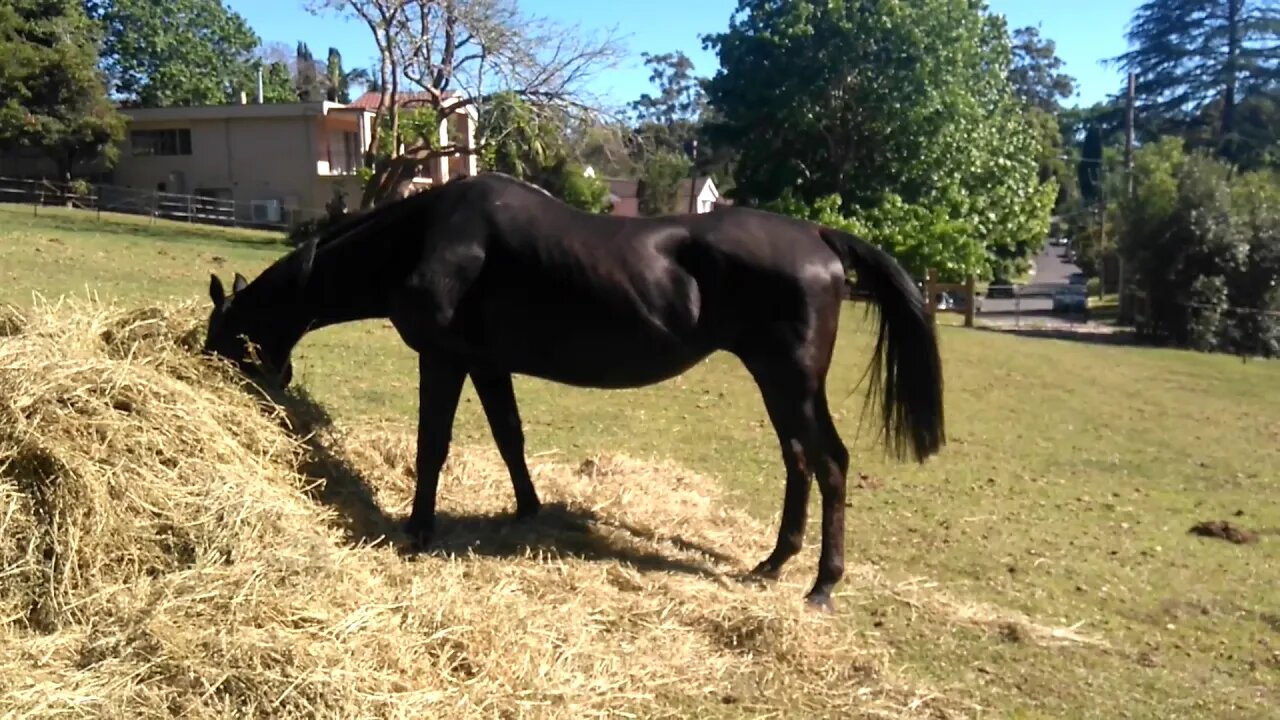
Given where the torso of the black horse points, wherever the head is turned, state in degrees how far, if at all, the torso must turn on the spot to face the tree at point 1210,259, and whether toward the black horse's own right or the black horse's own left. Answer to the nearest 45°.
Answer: approximately 135° to the black horse's own right

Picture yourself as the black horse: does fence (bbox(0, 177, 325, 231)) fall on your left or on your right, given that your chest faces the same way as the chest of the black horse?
on your right

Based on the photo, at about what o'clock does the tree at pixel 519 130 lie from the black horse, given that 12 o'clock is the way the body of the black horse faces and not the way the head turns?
The tree is roughly at 3 o'clock from the black horse.

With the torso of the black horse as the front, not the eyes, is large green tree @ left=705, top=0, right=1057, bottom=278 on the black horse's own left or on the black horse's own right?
on the black horse's own right

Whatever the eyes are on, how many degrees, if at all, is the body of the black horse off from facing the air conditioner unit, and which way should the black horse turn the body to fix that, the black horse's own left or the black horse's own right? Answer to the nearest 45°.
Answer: approximately 90° to the black horse's own right

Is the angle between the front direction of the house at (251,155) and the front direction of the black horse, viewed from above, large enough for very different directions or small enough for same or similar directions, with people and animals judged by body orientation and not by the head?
very different directions

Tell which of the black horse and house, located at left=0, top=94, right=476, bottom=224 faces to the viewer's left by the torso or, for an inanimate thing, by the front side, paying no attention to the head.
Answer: the black horse

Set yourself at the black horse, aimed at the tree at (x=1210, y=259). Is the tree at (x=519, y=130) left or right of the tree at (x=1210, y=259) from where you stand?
left

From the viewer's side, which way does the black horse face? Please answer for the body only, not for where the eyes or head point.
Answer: to the viewer's left
